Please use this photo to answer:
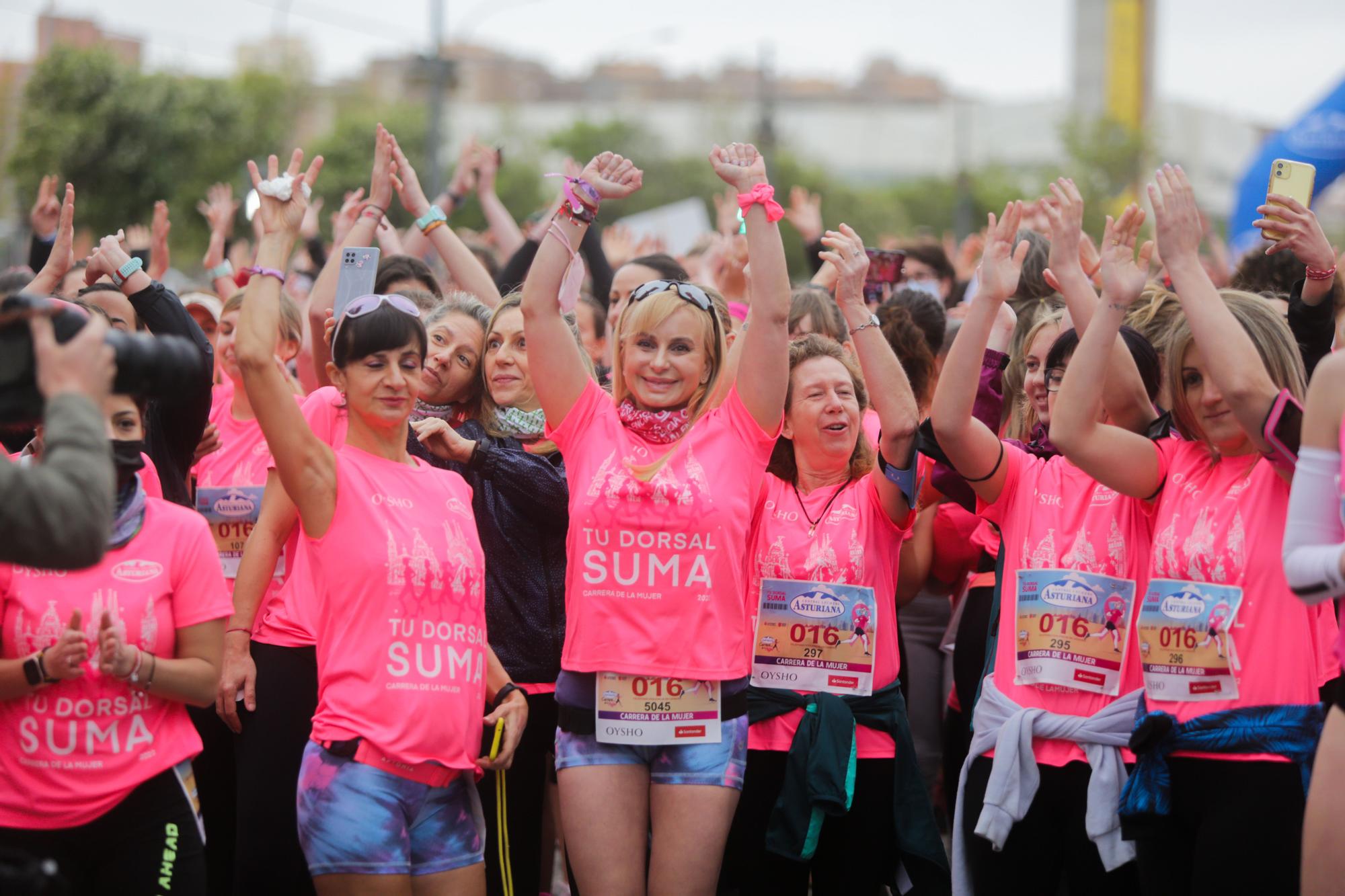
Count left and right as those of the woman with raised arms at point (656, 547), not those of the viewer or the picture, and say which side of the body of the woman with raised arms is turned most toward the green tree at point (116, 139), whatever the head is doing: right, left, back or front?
back

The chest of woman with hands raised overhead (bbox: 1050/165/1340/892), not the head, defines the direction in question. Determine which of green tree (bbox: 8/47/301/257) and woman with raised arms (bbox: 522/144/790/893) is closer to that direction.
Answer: the woman with raised arms

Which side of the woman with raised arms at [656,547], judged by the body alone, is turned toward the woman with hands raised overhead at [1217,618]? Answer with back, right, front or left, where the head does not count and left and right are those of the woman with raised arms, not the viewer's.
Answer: left

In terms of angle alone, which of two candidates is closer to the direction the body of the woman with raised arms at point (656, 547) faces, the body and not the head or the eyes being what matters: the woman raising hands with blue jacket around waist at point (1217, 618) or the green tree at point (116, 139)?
the woman raising hands with blue jacket around waist

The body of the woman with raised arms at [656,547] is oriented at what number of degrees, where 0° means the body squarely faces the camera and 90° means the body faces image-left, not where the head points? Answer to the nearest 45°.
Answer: approximately 0°

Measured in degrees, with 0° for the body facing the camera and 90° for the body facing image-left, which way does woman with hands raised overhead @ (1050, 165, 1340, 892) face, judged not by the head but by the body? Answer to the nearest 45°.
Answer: approximately 45°

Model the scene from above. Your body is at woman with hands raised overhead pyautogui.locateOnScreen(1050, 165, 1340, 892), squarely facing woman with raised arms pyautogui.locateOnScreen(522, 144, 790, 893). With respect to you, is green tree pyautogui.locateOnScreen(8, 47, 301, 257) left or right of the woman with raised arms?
right
